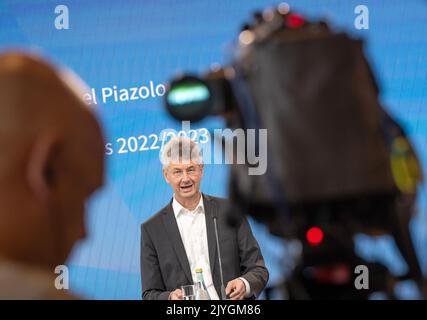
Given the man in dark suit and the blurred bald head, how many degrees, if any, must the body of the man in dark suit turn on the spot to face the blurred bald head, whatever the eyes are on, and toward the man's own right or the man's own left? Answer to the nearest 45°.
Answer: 0° — they already face them

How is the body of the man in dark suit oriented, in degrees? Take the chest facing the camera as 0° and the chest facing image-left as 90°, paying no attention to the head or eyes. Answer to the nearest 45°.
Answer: approximately 0°

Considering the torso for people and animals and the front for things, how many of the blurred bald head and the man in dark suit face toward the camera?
1

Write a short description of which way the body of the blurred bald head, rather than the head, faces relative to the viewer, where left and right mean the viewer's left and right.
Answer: facing away from the viewer and to the right of the viewer

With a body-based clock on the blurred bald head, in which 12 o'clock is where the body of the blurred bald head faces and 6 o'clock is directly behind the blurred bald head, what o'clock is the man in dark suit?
The man in dark suit is roughly at 11 o'clock from the blurred bald head.
